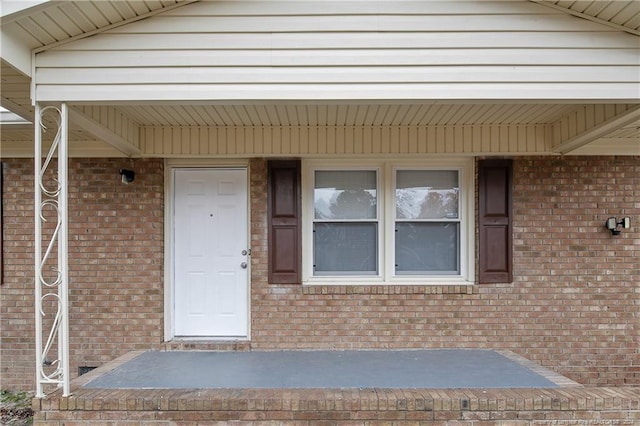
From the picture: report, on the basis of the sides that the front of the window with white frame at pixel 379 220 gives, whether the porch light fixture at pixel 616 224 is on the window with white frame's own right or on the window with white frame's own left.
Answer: on the window with white frame's own left

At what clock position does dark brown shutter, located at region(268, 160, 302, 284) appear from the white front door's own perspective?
The dark brown shutter is roughly at 10 o'clock from the white front door.

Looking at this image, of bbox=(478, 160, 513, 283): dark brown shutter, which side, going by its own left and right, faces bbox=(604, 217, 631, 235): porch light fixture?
left

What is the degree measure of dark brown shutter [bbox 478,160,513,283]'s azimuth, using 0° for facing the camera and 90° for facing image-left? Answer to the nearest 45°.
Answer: approximately 0°

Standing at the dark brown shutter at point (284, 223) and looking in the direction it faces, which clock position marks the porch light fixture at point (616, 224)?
The porch light fixture is roughly at 9 o'clock from the dark brown shutter.

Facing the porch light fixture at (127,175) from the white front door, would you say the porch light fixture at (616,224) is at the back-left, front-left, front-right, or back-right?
back-left
